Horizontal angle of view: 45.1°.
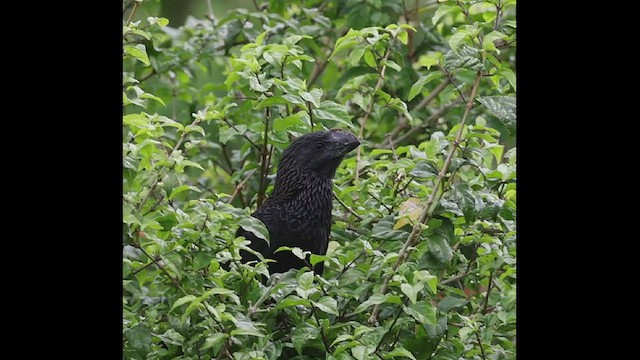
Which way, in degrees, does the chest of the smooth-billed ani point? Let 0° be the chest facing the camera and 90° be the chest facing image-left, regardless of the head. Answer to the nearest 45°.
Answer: approximately 270°
